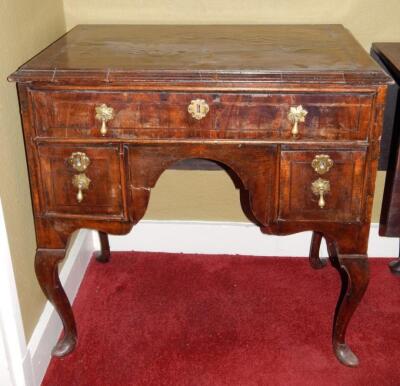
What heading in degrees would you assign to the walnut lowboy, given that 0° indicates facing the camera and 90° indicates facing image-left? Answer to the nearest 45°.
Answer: approximately 0°

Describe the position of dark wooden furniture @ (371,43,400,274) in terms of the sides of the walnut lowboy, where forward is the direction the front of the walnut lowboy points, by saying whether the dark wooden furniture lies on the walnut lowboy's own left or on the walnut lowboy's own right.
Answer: on the walnut lowboy's own left
